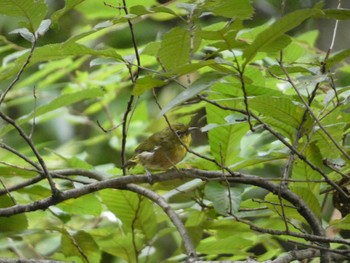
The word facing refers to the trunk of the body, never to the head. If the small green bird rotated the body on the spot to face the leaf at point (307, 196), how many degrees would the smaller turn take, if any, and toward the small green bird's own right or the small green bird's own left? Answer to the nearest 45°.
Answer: approximately 45° to the small green bird's own right

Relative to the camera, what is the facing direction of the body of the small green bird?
to the viewer's right

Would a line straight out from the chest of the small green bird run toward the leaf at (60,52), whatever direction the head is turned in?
no
